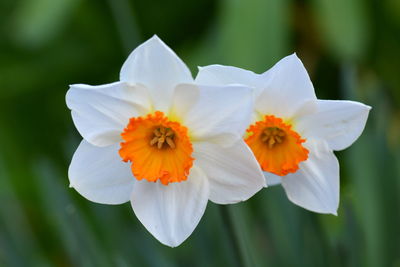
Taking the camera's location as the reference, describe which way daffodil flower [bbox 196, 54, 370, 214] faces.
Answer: facing the viewer

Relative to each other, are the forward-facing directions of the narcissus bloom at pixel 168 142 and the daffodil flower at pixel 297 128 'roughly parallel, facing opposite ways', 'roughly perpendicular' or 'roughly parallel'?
roughly parallel

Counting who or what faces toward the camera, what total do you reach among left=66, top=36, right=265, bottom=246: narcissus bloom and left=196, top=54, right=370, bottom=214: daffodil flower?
2

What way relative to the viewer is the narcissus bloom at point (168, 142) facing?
toward the camera
